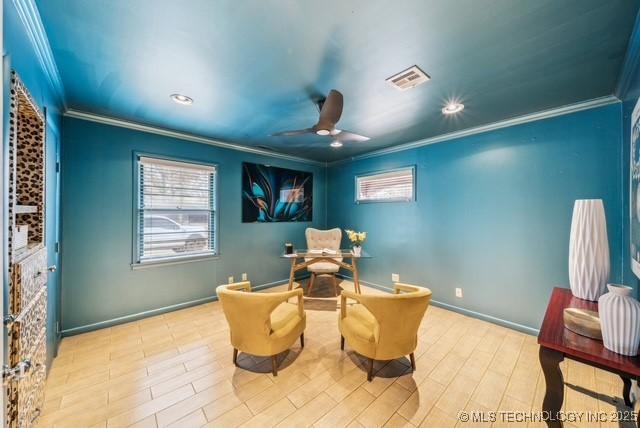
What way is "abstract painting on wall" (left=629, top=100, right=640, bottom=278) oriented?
to the viewer's left

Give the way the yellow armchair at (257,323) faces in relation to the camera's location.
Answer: facing away from the viewer and to the right of the viewer

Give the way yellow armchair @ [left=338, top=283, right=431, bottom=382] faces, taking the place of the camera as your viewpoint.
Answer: facing away from the viewer and to the left of the viewer

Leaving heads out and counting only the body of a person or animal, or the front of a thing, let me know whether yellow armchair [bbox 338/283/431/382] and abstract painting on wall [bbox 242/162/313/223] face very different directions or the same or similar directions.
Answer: very different directions
